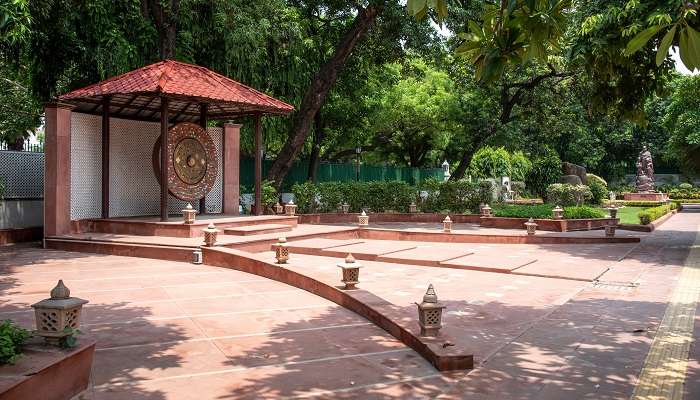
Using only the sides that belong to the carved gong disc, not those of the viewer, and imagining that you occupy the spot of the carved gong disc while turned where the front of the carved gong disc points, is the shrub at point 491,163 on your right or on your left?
on your left

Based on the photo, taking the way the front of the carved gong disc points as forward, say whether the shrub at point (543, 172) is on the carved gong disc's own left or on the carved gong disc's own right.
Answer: on the carved gong disc's own left

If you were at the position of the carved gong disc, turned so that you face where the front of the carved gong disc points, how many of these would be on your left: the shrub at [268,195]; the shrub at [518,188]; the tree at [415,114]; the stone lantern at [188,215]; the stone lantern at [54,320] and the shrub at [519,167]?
4

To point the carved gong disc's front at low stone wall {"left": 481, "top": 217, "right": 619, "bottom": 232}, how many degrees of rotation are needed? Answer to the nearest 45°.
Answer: approximately 45° to its left

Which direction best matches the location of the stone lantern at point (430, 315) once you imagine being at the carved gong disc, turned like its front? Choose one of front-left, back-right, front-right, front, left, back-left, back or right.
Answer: front-right

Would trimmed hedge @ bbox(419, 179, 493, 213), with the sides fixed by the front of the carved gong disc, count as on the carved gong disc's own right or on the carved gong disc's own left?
on the carved gong disc's own left

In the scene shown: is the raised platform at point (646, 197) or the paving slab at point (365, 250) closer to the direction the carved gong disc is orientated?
the paving slab

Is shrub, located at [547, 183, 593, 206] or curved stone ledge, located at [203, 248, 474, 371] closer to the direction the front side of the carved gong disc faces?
the curved stone ledge

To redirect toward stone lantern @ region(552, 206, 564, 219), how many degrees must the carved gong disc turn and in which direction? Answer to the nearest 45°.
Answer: approximately 45° to its left

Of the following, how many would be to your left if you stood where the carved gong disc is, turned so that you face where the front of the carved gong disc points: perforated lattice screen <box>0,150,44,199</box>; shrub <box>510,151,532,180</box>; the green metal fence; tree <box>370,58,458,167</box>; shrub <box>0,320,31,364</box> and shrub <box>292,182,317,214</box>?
4

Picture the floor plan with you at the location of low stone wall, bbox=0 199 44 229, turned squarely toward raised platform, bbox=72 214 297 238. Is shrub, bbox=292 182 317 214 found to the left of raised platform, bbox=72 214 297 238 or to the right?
left

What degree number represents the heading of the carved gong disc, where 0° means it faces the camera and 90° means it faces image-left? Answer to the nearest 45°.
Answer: approximately 315°

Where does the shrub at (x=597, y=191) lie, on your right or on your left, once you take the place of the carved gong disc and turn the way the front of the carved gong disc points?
on your left

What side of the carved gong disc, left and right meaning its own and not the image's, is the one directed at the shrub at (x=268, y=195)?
left

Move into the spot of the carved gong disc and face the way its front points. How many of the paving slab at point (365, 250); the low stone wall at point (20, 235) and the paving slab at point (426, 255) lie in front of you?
2
